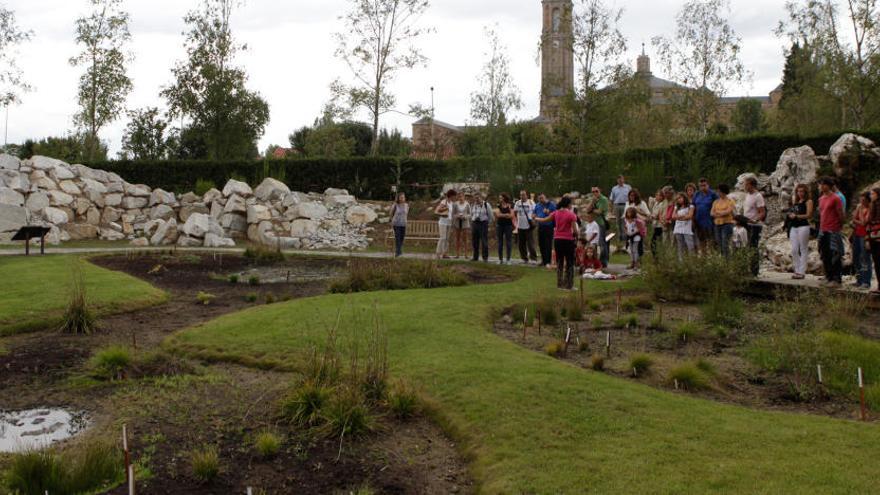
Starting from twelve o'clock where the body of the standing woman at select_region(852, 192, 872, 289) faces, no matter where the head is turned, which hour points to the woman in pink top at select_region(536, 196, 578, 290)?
The woman in pink top is roughly at 1 o'clock from the standing woman.

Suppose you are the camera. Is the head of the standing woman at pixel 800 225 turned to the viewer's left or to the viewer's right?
to the viewer's left

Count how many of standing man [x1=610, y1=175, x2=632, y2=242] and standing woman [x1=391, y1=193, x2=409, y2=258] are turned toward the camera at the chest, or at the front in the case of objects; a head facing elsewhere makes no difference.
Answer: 2

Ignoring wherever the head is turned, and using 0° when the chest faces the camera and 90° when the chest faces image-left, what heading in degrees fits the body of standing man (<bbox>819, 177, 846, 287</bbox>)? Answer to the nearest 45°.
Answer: approximately 45°

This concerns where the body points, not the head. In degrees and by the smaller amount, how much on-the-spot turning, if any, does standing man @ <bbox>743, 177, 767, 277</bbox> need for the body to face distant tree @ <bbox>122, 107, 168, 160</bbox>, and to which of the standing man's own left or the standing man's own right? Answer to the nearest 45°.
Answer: approximately 90° to the standing man's own right

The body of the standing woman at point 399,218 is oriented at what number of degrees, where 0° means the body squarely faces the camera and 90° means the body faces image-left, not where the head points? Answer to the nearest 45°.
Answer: approximately 0°
